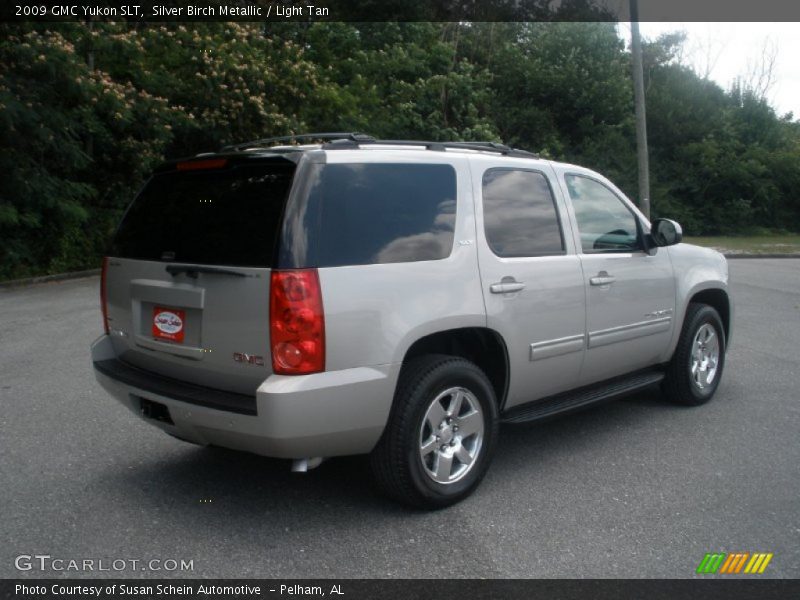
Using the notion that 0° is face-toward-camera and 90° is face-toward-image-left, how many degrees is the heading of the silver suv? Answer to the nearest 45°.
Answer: approximately 225°
